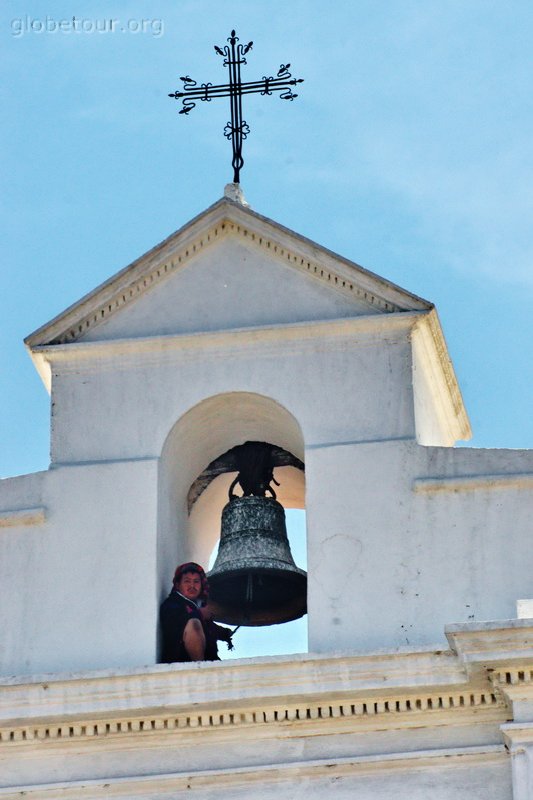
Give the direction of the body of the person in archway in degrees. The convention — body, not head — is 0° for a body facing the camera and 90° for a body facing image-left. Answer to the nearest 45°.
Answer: approximately 315°

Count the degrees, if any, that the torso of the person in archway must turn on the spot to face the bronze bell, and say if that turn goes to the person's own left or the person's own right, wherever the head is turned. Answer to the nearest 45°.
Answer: approximately 90° to the person's own left
